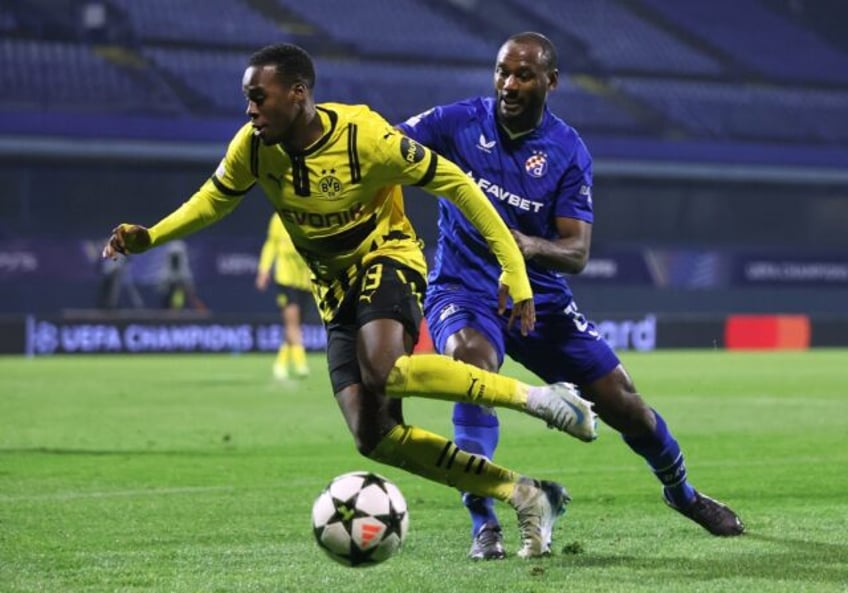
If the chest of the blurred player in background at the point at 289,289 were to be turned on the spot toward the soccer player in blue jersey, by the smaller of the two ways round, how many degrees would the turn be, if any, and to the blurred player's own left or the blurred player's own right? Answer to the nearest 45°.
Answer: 0° — they already face them

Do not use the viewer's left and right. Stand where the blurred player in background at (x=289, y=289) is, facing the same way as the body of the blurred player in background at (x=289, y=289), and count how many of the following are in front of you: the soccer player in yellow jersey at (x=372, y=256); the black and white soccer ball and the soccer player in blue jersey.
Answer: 3

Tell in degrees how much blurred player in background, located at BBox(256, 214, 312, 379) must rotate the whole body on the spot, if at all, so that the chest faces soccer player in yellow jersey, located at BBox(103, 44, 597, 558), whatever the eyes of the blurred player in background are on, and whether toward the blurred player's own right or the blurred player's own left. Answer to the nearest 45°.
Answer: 0° — they already face them

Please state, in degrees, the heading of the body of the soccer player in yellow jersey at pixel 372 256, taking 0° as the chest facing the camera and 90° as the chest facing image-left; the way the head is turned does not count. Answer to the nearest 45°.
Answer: approximately 45°

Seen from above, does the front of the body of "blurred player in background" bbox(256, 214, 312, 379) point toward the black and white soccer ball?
yes

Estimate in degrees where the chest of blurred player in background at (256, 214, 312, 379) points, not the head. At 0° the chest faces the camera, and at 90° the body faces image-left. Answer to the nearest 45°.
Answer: approximately 0°

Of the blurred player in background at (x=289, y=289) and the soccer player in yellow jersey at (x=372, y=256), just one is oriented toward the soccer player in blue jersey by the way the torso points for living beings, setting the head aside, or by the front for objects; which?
the blurred player in background

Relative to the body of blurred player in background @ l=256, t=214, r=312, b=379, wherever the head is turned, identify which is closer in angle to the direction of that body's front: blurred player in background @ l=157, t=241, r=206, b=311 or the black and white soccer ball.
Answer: the black and white soccer ball
